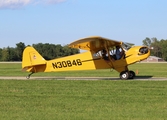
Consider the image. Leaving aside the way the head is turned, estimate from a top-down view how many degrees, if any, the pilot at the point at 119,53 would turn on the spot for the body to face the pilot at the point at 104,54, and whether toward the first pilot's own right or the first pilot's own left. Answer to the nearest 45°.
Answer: approximately 180°

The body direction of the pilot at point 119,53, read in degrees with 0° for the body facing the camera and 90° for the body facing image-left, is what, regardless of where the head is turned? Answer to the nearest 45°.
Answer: approximately 270°
